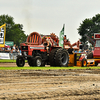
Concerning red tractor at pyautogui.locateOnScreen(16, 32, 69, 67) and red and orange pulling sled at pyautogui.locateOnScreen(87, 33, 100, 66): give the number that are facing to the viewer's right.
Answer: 0

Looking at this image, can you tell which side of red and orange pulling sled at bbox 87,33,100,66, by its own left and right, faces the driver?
front

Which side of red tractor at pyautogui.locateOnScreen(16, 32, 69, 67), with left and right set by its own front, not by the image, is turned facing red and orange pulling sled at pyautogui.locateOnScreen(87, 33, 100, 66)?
back

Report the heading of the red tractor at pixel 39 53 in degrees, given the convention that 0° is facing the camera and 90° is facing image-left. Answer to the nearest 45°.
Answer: approximately 45°

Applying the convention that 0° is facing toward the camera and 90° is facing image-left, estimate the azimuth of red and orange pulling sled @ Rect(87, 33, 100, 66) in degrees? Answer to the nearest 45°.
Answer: approximately 45°

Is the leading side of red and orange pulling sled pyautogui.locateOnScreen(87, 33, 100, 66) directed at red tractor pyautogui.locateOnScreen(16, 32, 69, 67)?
yes
